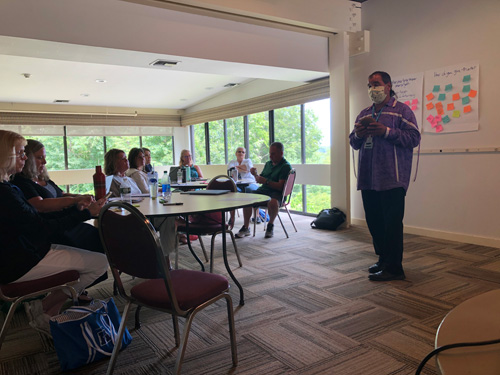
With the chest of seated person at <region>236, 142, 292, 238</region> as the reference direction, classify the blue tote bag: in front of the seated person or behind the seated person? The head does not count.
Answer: in front

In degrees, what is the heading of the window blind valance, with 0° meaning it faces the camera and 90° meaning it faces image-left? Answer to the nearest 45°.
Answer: approximately 45°

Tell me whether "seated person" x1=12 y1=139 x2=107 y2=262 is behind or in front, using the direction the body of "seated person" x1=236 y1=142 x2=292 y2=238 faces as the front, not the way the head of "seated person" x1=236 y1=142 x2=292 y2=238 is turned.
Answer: in front

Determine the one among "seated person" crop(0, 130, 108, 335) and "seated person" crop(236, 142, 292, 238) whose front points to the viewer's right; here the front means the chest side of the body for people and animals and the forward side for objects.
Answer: "seated person" crop(0, 130, 108, 335)

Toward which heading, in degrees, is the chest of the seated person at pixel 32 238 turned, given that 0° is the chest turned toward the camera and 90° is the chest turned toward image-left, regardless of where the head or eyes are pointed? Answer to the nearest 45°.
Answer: approximately 270°

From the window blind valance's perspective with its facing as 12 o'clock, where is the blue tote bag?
The blue tote bag is roughly at 11 o'clock from the window blind valance.

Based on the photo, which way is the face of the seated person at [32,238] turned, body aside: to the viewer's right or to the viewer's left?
to the viewer's right

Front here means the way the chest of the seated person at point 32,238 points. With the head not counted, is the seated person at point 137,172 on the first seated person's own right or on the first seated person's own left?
on the first seated person's own left
